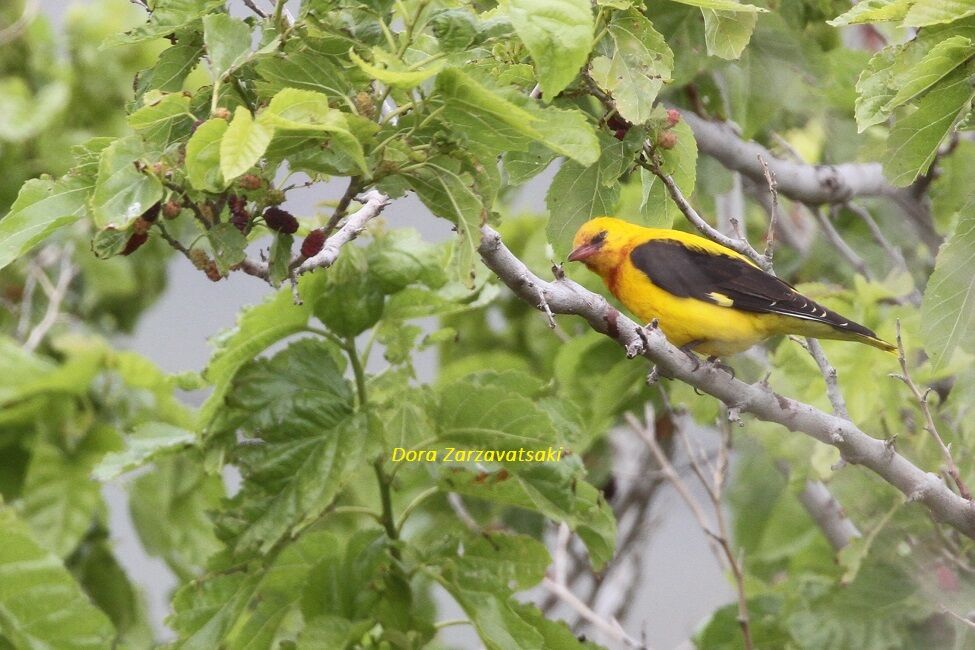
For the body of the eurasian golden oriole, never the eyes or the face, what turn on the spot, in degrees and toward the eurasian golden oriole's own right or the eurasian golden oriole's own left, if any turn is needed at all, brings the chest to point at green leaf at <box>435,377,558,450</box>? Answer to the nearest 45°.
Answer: approximately 45° to the eurasian golden oriole's own left

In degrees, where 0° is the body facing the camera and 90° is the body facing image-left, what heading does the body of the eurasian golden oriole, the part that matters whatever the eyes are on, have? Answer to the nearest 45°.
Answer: approximately 90°

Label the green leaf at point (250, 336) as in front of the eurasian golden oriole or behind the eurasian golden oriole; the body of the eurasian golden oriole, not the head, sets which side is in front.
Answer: in front

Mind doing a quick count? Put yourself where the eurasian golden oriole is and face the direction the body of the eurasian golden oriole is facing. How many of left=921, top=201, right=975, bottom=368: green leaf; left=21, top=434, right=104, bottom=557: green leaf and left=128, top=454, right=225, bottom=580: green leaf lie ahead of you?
2

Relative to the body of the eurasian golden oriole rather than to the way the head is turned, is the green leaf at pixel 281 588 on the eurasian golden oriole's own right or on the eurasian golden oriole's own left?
on the eurasian golden oriole's own left

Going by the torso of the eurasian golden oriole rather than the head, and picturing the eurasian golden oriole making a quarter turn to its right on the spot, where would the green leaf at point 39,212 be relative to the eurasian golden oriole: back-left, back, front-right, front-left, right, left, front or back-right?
back-left

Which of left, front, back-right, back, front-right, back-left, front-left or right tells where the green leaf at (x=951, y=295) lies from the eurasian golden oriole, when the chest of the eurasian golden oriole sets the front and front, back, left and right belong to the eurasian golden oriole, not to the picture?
back-left
